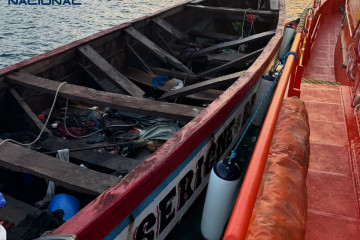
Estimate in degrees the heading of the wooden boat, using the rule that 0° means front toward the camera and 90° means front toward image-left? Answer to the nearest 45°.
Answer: approximately 225°
